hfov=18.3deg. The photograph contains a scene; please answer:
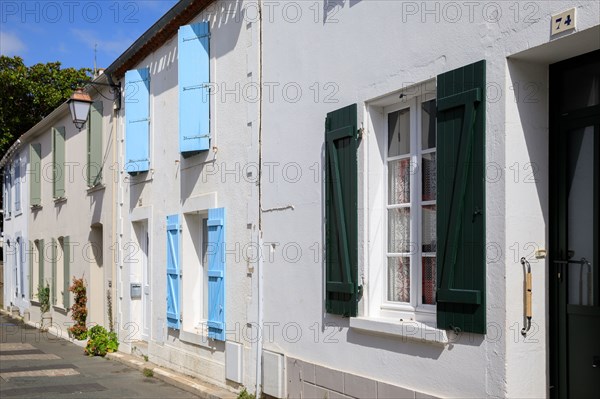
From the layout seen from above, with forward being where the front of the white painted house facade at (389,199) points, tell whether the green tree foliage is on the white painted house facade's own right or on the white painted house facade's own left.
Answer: on the white painted house facade's own right

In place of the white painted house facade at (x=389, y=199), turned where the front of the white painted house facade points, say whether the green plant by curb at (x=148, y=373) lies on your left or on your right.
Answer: on your right

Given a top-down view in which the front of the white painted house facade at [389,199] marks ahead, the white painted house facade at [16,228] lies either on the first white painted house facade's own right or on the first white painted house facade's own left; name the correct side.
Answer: on the first white painted house facade's own right

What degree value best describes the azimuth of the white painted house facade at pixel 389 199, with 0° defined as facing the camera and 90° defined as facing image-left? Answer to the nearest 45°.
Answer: approximately 45°

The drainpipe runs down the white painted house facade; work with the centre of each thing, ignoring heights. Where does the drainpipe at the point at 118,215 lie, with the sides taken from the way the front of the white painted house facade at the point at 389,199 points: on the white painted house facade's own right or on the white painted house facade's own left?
on the white painted house facade's own right
